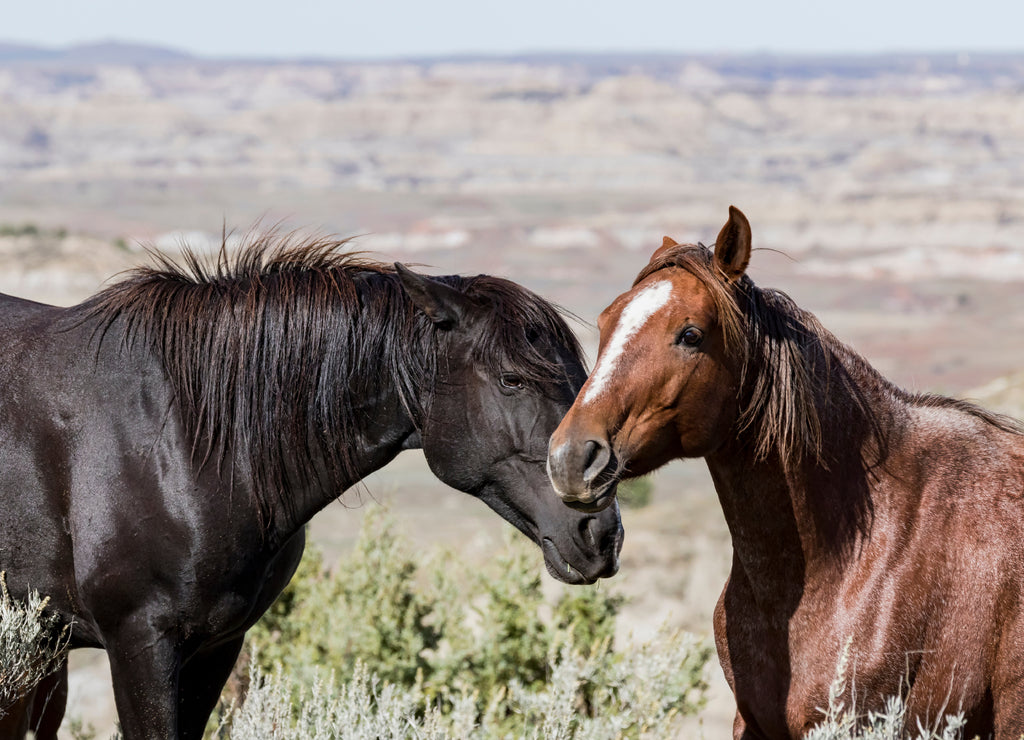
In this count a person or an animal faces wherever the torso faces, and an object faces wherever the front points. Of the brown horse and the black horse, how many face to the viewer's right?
1

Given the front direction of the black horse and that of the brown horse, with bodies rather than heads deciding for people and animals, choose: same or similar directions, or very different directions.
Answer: very different directions

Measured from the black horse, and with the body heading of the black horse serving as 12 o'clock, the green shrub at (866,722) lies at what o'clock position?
The green shrub is roughly at 1 o'clock from the black horse.

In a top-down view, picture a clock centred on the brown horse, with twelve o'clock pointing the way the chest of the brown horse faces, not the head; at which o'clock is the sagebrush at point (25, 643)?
The sagebrush is roughly at 1 o'clock from the brown horse.

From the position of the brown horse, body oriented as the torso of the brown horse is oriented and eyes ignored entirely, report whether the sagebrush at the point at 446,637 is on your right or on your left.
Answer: on your right

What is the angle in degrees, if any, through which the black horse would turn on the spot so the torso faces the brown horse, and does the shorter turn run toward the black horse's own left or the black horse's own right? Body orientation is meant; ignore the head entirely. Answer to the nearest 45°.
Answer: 0° — it already faces it

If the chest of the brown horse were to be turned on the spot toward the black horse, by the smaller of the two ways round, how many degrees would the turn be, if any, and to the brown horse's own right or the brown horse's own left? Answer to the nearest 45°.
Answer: approximately 45° to the brown horse's own right

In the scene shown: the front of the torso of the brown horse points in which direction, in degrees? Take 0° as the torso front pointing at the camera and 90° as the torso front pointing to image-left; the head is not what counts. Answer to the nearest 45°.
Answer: approximately 45°

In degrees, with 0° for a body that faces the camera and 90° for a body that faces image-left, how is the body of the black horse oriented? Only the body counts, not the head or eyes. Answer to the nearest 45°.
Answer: approximately 270°
